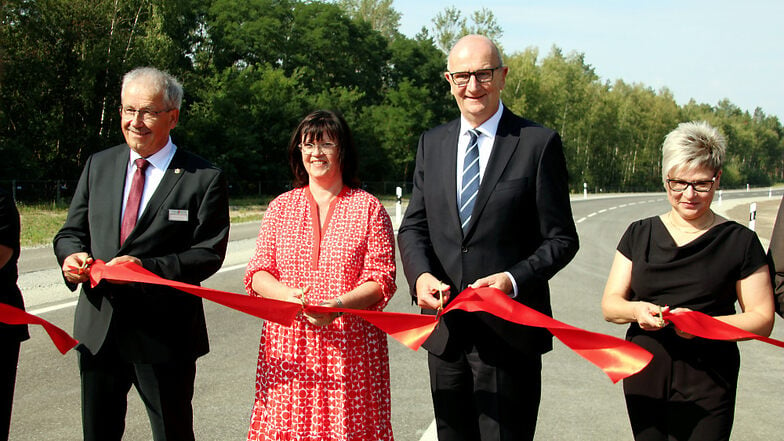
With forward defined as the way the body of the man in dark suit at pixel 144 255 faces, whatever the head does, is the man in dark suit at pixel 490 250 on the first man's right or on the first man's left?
on the first man's left

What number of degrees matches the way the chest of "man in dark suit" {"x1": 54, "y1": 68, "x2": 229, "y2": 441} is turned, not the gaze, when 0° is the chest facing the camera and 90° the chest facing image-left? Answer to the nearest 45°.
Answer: approximately 45°

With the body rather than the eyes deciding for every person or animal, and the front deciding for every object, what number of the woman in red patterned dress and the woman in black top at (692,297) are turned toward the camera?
2

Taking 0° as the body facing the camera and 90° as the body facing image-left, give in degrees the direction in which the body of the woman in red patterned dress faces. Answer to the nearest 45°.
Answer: approximately 0°

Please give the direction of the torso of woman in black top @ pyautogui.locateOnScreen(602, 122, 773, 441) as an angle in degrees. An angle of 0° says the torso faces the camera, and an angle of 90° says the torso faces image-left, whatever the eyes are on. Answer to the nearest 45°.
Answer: approximately 0°
